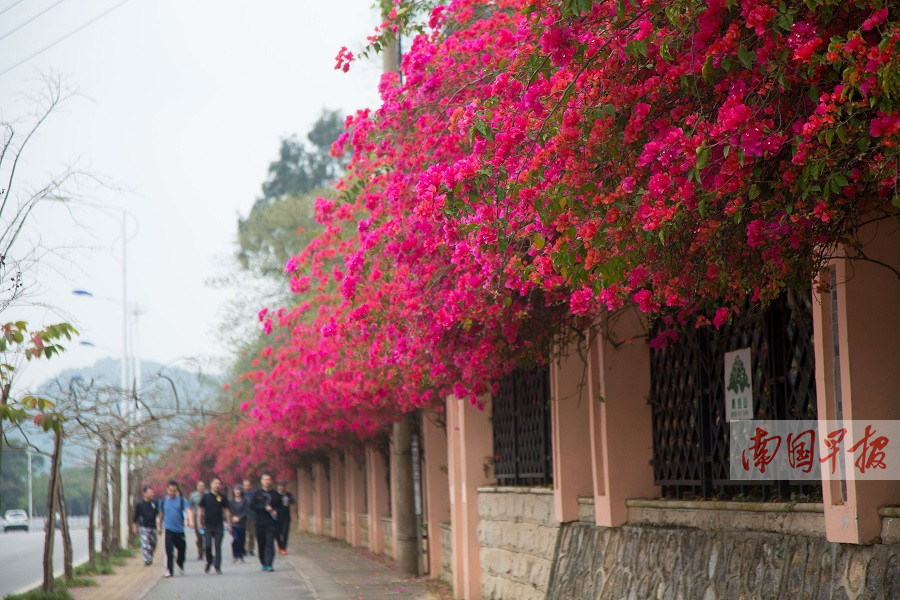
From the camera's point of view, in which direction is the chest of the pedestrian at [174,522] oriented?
toward the camera

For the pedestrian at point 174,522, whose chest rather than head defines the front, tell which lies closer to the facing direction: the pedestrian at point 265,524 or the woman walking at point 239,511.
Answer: the pedestrian

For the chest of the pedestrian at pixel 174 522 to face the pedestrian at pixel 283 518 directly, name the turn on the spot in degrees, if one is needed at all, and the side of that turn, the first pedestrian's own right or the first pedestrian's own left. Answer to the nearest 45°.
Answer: approximately 135° to the first pedestrian's own left

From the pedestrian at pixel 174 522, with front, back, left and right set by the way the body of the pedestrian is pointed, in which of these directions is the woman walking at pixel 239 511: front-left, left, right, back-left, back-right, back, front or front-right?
back-left

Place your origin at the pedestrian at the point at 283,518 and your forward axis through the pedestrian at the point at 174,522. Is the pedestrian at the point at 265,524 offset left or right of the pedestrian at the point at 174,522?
left

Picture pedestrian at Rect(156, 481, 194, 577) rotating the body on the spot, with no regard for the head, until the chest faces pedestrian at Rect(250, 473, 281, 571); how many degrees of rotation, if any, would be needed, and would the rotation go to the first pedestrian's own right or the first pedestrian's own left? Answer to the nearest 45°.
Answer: approximately 45° to the first pedestrian's own left

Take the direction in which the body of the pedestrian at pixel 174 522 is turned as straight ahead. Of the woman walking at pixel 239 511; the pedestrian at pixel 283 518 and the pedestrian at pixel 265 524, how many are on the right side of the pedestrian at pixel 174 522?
0

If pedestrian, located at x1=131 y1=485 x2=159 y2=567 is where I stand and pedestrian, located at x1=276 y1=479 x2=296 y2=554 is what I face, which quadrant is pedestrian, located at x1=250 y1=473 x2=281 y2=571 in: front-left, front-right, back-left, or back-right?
front-right

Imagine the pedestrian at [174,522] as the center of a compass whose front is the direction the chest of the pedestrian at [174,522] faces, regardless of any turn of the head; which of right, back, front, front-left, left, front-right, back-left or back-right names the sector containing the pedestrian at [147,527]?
back
